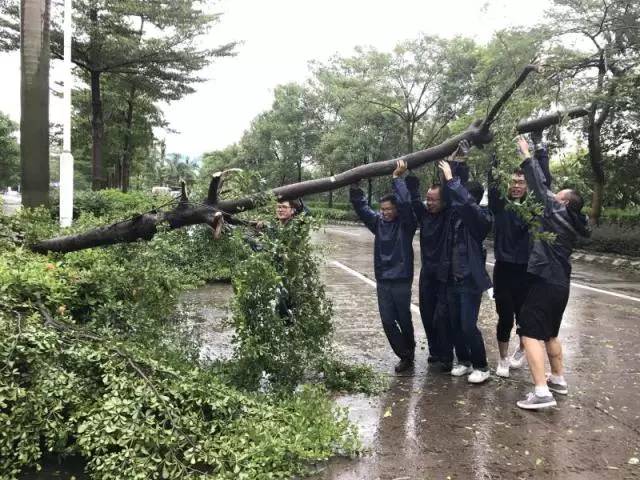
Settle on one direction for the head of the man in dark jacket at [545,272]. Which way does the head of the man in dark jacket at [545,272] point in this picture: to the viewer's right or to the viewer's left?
to the viewer's left

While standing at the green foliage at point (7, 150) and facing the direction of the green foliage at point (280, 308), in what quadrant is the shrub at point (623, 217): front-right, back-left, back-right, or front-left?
front-left

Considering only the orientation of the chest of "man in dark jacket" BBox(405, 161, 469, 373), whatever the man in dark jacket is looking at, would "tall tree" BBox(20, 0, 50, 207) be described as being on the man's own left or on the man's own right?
on the man's own right

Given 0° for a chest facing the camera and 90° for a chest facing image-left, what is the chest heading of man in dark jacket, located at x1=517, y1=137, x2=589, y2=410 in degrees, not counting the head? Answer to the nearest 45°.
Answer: approximately 90°

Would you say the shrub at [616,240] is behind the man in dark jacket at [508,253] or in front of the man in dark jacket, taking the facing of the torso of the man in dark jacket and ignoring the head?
behind

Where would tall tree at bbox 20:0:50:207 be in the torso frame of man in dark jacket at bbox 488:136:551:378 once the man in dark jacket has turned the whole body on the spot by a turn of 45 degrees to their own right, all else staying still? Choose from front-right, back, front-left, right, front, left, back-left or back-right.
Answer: front-right

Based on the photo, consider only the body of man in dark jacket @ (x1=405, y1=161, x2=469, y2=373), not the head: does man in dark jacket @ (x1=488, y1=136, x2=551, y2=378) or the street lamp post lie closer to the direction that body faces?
the street lamp post

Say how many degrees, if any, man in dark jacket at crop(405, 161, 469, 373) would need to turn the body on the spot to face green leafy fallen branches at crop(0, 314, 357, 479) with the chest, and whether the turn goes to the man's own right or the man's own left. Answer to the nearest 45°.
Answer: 0° — they already face it

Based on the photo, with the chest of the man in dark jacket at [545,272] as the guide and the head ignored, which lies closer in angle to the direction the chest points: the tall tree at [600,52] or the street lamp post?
the street lamp post

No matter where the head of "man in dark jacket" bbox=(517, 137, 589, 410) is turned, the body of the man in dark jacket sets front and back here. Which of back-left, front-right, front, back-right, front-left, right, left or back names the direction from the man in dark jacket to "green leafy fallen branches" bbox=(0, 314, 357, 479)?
front-left

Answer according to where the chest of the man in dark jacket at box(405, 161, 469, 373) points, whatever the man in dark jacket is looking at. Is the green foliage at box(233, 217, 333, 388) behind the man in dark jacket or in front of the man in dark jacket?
in front

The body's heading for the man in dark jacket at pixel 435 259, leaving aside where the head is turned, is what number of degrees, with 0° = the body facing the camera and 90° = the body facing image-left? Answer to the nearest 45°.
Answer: approximately 45°

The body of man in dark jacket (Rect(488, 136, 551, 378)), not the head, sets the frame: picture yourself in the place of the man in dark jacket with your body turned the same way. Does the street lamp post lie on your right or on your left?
on your right

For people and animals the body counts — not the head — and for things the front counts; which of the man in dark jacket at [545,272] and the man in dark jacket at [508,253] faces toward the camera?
the man in dark jacket at [508,253]

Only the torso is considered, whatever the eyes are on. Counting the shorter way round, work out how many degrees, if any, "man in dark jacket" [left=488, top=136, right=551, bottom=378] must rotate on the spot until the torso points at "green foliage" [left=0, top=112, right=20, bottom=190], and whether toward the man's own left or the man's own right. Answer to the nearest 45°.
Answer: approximately 135° to the man's own right

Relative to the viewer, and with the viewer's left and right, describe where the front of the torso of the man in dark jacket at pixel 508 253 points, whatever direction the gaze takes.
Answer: facing the viewer

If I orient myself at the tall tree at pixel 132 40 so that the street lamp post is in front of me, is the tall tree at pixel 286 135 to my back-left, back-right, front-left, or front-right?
back-left
